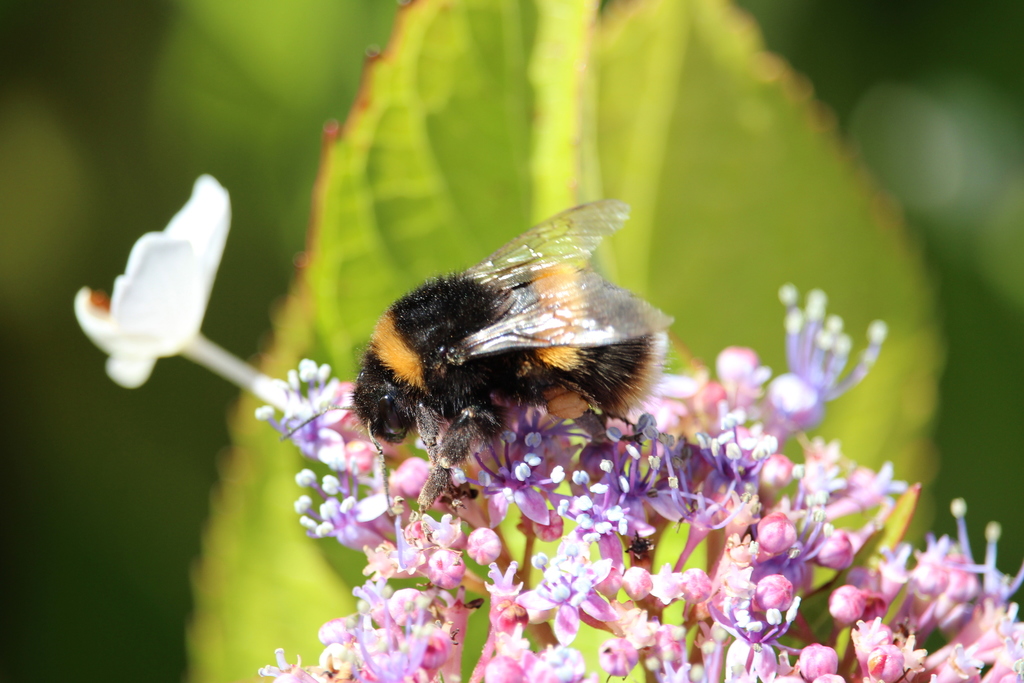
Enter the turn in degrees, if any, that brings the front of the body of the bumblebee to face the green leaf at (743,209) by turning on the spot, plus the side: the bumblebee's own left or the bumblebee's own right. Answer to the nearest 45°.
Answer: approximately 135° to the bumblebee's own right

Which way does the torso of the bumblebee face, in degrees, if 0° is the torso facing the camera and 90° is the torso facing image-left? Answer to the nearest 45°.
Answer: approximately 90°
